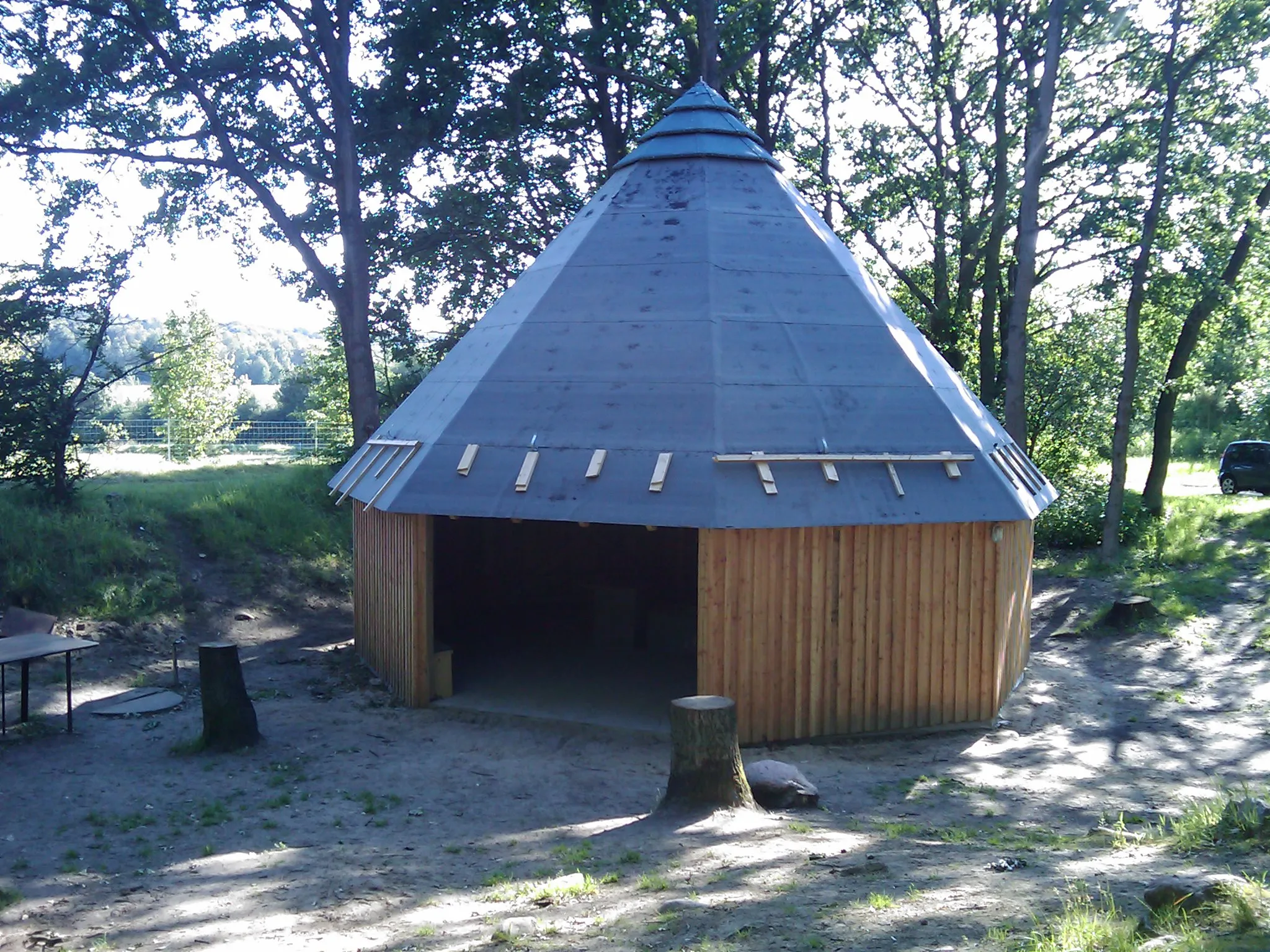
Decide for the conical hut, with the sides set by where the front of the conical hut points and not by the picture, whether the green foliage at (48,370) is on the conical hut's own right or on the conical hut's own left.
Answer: on the conical hut's own right

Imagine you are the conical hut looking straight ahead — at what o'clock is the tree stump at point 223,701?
The tree stump is roughly at 1 o'clock from the conical hut.

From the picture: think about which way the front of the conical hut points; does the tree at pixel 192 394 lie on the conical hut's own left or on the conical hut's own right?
on the conical hut's own right

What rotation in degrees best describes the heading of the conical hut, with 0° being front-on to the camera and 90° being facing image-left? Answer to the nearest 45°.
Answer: approximately 45°
